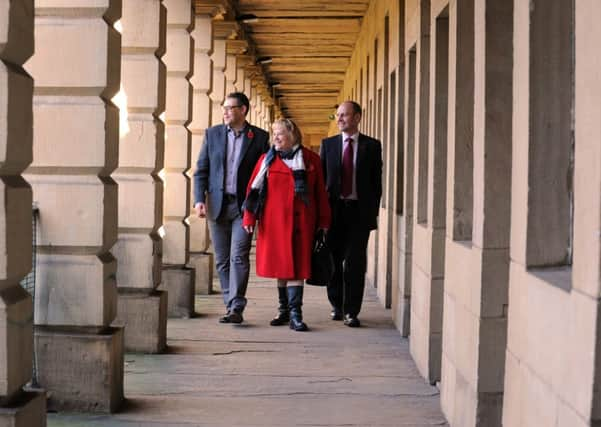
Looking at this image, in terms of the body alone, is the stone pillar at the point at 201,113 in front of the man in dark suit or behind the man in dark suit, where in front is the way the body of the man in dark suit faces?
behind

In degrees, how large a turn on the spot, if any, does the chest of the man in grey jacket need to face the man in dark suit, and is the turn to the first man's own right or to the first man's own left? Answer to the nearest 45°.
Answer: approximately 90° to the first man's own left

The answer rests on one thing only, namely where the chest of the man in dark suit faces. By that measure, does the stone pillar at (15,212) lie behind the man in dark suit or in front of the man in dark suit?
in front

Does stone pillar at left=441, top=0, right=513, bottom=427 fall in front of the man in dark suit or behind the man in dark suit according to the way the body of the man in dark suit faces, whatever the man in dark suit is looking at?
in front

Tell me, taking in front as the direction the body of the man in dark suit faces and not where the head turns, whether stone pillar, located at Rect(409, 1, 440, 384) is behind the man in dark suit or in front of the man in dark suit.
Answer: in front

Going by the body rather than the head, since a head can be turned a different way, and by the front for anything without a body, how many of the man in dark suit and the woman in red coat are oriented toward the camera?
2

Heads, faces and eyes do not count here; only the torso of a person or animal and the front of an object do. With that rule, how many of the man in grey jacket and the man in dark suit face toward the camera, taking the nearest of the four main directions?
2

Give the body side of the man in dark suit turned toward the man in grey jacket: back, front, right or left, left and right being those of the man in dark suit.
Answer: right
